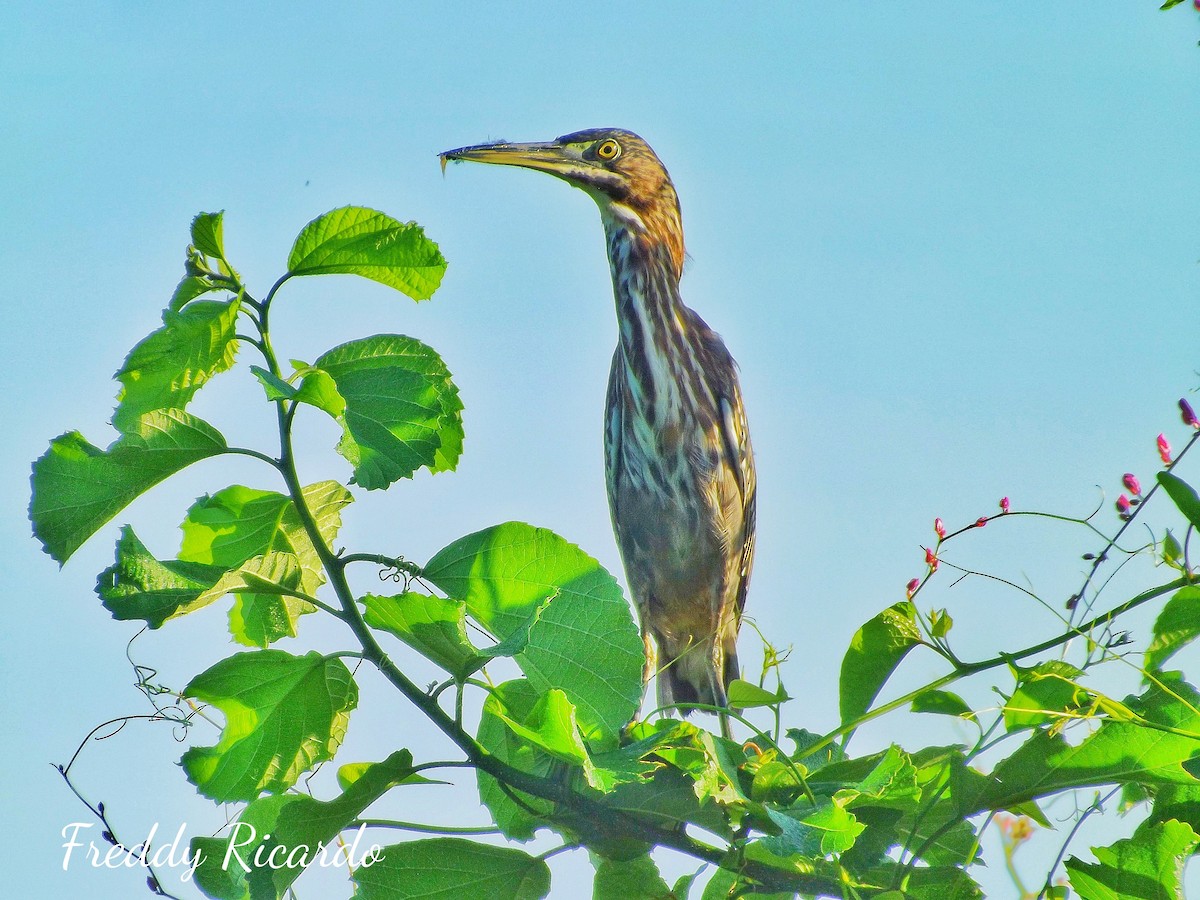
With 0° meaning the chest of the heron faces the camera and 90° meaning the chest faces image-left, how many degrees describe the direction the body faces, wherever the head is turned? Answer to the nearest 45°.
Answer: approximately 45°

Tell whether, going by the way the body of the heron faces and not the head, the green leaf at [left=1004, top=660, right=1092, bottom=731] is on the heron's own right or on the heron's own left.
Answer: on the heron's own left

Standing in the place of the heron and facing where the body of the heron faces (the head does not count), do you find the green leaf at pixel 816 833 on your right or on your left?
on your left

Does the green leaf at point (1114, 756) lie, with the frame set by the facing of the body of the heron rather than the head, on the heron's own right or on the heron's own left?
on the heron's own left

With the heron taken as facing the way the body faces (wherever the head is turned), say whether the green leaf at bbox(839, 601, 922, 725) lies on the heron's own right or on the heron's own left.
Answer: on the heron's own left
